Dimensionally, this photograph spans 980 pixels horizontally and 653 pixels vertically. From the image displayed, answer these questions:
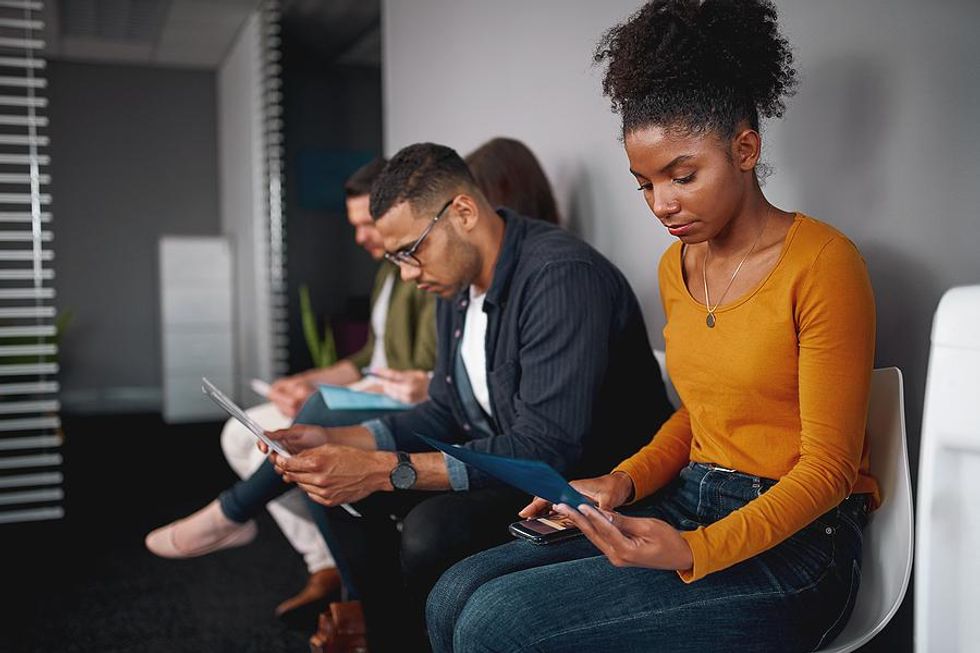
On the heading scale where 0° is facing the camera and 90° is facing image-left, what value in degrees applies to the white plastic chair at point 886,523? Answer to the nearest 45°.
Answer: approximately 45°

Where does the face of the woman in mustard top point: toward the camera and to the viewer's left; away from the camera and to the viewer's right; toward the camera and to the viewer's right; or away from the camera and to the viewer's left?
toward the camera and to the viewer's left

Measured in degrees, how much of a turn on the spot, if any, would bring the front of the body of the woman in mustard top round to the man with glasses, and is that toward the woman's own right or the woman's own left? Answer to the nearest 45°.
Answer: approximately 90° to the woman's own right
